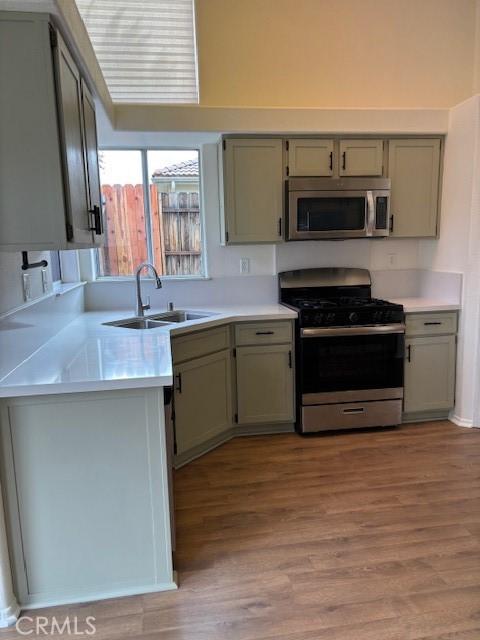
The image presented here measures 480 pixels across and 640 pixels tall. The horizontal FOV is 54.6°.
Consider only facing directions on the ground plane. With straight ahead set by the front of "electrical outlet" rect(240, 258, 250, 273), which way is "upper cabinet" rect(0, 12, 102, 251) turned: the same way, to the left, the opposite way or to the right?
to the left

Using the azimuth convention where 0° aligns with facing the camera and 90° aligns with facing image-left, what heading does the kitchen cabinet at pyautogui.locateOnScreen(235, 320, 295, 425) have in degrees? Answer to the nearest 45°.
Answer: approximately 0°

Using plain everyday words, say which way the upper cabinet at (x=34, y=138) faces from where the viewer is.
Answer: facing to the right of the viewer

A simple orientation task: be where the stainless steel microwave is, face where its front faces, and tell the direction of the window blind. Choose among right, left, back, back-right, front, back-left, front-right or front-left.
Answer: right

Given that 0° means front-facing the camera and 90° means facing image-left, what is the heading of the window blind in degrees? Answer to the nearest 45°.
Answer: approximately 0°

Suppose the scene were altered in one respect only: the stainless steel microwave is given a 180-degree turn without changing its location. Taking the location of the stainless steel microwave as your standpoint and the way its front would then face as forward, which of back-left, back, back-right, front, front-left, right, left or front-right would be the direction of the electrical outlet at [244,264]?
left

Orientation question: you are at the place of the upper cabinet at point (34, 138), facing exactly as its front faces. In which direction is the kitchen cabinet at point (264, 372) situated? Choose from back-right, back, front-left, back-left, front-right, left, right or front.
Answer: front-left

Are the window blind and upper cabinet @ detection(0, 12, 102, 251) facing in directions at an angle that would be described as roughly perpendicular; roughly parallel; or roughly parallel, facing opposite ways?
roughly perpendicular

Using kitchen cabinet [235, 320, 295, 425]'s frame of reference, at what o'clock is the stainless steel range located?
The stainless steel range is roughly at 9 o'clock from the kitchen cabinet.

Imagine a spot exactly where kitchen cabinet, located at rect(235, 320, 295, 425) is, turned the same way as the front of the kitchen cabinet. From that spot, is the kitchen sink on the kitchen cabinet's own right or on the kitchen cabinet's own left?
on the kitchen cabinet's own right

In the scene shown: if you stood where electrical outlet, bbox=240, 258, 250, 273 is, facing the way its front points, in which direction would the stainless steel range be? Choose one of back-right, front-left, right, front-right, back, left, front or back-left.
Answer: front-left
